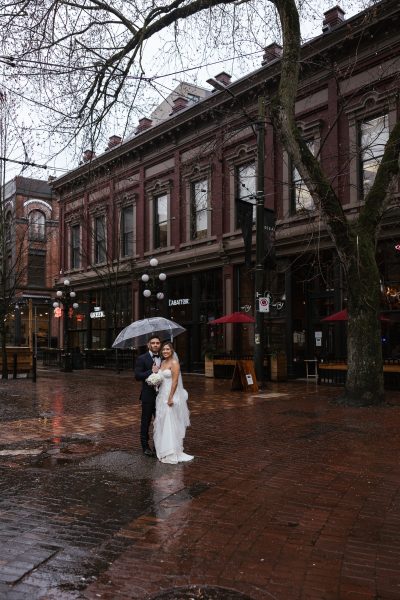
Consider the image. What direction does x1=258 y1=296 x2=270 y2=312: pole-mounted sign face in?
toward the camera

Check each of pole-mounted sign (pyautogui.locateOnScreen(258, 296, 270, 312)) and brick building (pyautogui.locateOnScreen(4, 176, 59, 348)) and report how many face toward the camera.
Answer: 2

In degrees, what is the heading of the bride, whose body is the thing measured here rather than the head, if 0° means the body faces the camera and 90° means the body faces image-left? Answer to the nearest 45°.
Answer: approximately 45°

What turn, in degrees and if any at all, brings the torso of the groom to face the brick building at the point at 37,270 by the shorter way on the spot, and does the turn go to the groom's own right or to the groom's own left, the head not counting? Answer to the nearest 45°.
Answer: approximately 135° to the groom's own left

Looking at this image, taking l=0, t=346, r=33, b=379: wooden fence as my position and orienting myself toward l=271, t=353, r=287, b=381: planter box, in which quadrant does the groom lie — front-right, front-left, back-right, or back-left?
front-right

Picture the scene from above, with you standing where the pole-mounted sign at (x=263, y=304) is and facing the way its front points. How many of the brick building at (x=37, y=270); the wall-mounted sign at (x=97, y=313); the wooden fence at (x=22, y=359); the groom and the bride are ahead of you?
2

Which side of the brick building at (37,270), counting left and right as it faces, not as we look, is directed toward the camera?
front

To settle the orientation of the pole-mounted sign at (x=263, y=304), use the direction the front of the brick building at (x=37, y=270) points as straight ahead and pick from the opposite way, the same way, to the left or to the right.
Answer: the same way

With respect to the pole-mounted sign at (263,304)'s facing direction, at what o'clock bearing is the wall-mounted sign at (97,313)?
the wall-mounted sign at (97,313) is roughly at 5 o'clock from the pole-mounted sign at (263,304).

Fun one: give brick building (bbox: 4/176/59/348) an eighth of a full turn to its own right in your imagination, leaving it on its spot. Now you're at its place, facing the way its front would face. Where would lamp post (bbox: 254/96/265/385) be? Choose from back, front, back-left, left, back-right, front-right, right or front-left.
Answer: front-left

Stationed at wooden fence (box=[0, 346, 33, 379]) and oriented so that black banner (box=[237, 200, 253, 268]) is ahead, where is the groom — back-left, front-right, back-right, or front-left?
front-right

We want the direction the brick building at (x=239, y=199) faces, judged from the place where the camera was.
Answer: facing the viewer and to the left of the viewer

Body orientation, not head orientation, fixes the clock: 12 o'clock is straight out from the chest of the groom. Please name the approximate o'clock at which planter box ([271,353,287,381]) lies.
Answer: The planter box is roughly at 8 o'clock from the groom.
